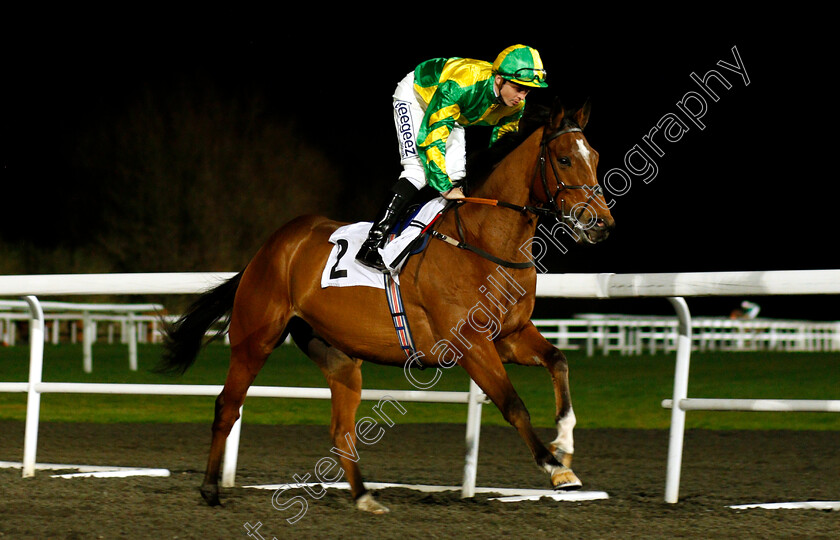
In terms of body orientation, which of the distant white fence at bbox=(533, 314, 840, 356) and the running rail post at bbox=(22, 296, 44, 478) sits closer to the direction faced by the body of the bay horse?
the distant white fence

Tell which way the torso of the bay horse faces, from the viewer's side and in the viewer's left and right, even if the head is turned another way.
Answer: facing to the right of the viewer

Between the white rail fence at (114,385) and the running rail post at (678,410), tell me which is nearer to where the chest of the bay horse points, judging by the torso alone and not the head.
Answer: the running rail post

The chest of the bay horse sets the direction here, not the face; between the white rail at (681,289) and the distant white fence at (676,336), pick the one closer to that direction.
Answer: the white rail

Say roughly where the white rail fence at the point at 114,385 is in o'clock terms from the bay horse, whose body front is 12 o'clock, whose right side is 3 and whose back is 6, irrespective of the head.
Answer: The white rail fence is roughly at 7 o'clock from the bay horse.

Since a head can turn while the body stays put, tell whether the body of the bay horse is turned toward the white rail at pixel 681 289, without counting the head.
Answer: yes

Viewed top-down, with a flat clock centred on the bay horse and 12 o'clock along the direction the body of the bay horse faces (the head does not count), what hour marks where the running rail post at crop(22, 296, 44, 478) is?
The running rail post is roughly at 7 o'clock from the bay horse.

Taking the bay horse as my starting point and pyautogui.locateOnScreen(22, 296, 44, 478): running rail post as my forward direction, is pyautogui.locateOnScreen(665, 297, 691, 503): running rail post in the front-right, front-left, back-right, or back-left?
back-right

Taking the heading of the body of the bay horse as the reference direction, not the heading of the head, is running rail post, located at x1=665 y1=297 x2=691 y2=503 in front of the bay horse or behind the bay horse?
in front
